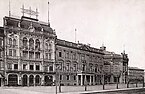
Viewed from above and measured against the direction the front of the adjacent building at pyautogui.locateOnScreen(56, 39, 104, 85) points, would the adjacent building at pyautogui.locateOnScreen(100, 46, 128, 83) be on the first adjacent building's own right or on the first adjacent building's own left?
on the first adjacent building's own left

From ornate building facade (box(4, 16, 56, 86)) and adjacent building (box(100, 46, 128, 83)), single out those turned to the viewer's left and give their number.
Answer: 0

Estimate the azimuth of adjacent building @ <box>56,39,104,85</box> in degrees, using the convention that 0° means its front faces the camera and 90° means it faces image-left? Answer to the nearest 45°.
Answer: approximately 315°

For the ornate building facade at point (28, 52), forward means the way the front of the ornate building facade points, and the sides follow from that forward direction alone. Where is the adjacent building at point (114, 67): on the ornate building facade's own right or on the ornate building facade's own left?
on the ornate building facade's own left

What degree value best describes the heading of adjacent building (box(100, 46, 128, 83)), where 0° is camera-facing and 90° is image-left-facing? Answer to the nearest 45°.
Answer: approximately 315°

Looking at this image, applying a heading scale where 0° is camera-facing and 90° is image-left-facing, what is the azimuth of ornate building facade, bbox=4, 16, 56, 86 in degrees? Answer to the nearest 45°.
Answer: approximately 315°

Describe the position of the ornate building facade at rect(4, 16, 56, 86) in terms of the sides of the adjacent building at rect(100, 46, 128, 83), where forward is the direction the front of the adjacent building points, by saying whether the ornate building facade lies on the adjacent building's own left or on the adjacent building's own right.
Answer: on the adjacent building's own right

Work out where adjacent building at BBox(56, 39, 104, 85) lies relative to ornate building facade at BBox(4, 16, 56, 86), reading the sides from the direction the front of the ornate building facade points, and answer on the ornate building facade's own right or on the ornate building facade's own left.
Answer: on the ornate building facade's own left
